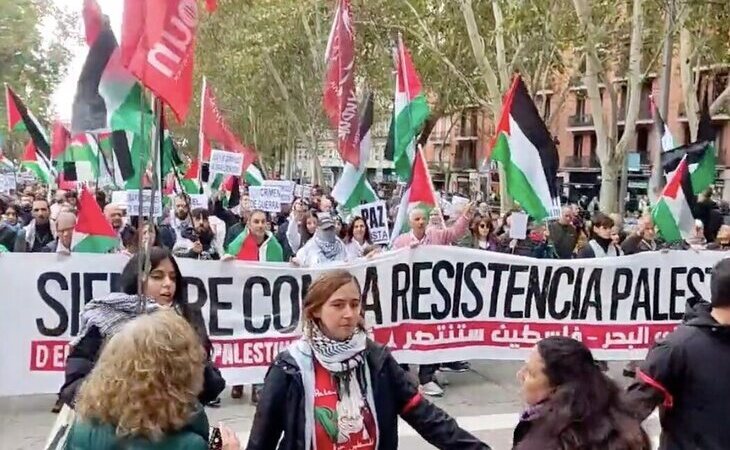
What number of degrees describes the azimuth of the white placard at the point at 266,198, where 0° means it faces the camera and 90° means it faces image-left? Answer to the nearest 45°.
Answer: approximately 0°

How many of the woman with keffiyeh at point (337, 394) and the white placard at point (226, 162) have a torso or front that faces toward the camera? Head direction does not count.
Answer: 2

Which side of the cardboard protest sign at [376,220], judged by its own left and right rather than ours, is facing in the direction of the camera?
front

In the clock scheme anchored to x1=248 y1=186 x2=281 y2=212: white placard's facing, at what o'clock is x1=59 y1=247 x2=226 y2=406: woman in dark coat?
The woman in dark coat is roughly at 12 o'clock from the white placard.

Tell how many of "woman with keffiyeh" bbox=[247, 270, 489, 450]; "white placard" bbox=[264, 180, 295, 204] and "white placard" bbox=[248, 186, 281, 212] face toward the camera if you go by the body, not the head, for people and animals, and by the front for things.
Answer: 3

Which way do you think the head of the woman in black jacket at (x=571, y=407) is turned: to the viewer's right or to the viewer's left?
to the viewer's left

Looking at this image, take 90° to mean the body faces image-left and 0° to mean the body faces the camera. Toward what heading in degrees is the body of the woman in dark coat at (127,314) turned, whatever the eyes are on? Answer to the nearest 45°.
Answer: approximately 315°

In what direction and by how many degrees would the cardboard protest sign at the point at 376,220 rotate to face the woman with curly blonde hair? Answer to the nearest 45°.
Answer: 0° — it already faces them

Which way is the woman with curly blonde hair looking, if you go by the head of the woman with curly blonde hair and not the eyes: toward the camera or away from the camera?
away from the camera

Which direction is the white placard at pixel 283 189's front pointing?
toward the camera
